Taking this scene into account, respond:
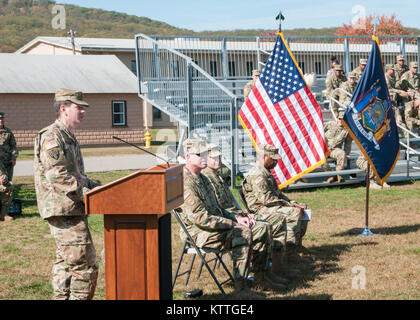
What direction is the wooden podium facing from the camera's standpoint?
to the viewer's right

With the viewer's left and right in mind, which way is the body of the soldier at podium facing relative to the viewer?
facing to the right of the viewer
